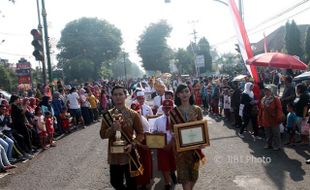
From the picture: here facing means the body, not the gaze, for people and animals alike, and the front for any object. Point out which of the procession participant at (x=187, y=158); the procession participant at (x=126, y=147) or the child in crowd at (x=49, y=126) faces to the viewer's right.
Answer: the child in crowd

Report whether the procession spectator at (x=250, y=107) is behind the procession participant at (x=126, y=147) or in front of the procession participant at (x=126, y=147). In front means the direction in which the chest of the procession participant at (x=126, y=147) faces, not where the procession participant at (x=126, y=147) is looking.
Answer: behind

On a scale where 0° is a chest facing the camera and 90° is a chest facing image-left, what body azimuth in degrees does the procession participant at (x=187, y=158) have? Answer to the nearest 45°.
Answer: approximately 0°

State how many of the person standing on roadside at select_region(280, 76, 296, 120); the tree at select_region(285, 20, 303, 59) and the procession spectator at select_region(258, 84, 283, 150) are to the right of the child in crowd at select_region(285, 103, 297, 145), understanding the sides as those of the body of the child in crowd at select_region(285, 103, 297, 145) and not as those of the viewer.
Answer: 2

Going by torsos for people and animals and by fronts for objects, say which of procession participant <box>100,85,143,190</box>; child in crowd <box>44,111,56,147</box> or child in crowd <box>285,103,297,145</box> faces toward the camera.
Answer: the procession participant

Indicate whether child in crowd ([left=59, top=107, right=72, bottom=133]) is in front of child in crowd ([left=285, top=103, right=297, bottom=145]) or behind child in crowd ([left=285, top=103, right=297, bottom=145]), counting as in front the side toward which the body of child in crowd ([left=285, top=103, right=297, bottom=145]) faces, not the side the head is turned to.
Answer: in front

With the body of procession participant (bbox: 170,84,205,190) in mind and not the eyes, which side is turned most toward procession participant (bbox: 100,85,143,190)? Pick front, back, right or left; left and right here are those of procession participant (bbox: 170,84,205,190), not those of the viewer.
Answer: right

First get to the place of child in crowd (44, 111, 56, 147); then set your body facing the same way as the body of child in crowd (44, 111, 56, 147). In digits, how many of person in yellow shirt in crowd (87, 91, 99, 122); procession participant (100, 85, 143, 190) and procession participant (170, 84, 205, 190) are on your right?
2

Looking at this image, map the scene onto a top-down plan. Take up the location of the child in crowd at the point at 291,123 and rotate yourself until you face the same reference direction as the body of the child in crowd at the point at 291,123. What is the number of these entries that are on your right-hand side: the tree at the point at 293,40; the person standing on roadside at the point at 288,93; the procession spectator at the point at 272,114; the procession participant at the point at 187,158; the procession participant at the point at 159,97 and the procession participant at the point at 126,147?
2

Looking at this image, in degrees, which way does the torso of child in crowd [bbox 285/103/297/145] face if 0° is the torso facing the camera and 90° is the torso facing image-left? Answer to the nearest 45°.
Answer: approximately 90°

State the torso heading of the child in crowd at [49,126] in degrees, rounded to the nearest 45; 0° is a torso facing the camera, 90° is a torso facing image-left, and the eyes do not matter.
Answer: approximately 270°

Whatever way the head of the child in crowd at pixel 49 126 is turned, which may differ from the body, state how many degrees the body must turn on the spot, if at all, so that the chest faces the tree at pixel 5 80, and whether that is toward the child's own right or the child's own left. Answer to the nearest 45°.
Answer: approximately 90° to the child's own left
